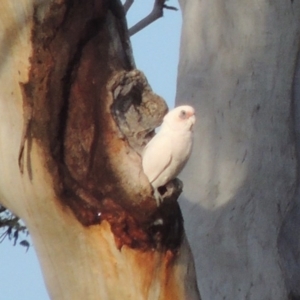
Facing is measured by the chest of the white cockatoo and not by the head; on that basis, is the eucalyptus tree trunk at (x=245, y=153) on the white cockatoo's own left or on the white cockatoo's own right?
on the white cockatoo's own left
